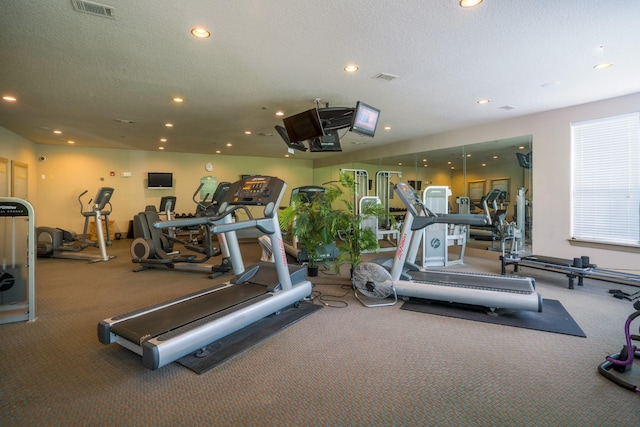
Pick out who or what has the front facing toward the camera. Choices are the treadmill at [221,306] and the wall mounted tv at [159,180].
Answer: the wall mounted tv

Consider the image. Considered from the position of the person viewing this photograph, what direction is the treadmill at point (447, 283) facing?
facing to the left of the viewer

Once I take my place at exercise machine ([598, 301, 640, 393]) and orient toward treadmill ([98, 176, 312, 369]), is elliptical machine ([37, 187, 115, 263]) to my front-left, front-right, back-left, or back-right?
front-right

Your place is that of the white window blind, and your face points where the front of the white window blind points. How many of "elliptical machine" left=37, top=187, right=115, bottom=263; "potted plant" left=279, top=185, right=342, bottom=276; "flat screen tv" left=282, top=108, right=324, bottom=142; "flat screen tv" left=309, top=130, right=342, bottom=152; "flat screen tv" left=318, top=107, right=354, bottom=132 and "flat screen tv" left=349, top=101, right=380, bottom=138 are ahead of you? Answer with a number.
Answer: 6

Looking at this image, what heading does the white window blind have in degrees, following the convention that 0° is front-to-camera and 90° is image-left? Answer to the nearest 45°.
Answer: approximately 45°

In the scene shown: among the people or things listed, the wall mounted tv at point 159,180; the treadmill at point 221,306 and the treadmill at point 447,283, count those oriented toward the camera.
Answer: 1

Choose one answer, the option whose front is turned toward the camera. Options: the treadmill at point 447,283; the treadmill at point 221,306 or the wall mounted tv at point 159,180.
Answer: the wall mounted tv

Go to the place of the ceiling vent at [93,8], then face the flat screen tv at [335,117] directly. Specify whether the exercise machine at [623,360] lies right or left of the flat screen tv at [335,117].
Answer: right

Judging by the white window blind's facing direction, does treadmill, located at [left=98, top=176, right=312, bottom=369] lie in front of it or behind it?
in front

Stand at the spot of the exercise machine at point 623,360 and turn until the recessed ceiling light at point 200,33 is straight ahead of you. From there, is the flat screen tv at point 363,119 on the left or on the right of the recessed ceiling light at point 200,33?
right

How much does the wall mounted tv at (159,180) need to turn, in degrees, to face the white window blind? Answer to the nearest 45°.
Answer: approximately 45° to its left

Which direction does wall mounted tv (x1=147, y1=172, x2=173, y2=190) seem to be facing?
toward the camera

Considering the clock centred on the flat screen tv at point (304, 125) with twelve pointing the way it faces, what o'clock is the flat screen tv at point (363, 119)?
the flat screen tv at point (363, 119) is roughly at 8 o'clock from the flat screen tv at point (304, 125).

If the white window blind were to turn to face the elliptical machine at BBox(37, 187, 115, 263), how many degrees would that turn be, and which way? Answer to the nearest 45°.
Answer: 0° — it already faces it
